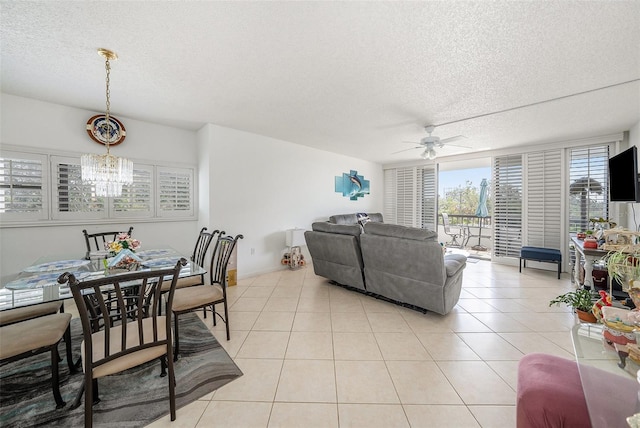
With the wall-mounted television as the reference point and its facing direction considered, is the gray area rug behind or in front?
in front

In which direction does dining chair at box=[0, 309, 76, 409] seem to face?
to the viewer's right

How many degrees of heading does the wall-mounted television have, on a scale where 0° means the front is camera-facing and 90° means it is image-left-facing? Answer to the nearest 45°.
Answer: approximately 45°

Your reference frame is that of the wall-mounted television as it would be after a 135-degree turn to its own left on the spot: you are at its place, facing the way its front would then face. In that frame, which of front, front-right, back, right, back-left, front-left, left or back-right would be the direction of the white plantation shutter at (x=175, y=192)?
back-right

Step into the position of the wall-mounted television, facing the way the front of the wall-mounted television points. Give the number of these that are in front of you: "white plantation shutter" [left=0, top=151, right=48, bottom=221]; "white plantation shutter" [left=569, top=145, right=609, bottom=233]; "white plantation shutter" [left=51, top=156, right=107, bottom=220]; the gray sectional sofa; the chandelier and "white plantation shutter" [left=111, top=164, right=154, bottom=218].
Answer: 5

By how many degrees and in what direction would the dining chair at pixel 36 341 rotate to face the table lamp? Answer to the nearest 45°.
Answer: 0° — it already faces it

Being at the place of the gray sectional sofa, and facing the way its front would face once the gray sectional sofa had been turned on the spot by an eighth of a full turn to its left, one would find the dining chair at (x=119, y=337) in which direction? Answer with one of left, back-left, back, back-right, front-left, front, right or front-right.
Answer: back-left

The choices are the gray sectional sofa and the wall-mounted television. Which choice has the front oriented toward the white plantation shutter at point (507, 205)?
the gray sectional sofa

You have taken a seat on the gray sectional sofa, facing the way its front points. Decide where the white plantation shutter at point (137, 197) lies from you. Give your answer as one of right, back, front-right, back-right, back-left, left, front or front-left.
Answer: back-left

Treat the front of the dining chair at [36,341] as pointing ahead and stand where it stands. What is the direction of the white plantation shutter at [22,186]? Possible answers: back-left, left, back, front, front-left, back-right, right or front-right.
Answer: left

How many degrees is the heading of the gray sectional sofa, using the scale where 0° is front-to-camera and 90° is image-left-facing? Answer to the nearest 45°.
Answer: approximately 225°

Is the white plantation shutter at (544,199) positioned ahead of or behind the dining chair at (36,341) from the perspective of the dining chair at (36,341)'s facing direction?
ahead

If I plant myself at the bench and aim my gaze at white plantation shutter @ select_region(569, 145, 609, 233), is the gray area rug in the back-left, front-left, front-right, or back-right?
back-right

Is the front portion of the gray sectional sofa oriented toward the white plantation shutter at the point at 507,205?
yes

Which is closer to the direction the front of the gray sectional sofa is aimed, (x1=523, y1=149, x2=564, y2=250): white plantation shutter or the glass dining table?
the white plantation shutter

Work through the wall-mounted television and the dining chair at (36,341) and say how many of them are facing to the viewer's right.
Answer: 1
